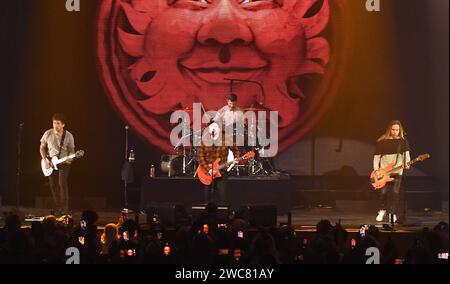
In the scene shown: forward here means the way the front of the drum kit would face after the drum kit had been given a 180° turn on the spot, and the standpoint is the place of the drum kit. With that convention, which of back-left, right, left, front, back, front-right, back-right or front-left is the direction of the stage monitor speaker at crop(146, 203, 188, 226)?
back

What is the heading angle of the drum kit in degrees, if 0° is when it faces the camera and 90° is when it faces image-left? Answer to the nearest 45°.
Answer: approximately 0°

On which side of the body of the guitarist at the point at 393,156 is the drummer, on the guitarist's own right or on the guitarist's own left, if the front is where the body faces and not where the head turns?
on the guitarist's own right

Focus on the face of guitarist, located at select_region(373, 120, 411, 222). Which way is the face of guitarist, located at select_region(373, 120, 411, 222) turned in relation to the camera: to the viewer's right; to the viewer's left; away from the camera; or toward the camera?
toward the camera

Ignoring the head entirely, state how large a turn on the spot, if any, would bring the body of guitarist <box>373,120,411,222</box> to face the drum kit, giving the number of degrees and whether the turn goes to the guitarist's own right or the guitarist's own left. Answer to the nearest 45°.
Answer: approximately 90° to the guitarist's own right

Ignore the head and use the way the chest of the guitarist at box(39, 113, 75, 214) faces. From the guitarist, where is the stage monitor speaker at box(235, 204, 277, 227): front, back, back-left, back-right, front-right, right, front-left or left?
front-left

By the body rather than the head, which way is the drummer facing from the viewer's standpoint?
toward the camera

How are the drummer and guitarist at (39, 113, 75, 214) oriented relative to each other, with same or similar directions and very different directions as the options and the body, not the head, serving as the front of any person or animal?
same or similar directions

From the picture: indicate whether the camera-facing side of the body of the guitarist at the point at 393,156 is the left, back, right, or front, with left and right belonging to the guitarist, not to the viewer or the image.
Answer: front

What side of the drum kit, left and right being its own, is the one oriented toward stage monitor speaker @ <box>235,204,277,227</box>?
front

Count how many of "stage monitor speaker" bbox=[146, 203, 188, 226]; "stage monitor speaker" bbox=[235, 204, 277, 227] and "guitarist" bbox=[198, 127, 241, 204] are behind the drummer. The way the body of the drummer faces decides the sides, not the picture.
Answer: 0

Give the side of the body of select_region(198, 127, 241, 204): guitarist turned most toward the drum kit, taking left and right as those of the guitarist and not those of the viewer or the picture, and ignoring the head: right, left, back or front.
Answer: back

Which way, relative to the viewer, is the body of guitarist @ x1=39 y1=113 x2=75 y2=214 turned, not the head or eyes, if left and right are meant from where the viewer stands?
facing the viewer

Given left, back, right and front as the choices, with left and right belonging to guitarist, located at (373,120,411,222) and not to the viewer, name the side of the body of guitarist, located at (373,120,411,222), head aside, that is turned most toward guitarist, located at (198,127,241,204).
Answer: right

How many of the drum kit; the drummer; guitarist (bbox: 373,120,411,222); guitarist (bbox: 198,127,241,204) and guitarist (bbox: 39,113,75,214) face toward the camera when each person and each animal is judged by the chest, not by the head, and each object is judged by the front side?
5
